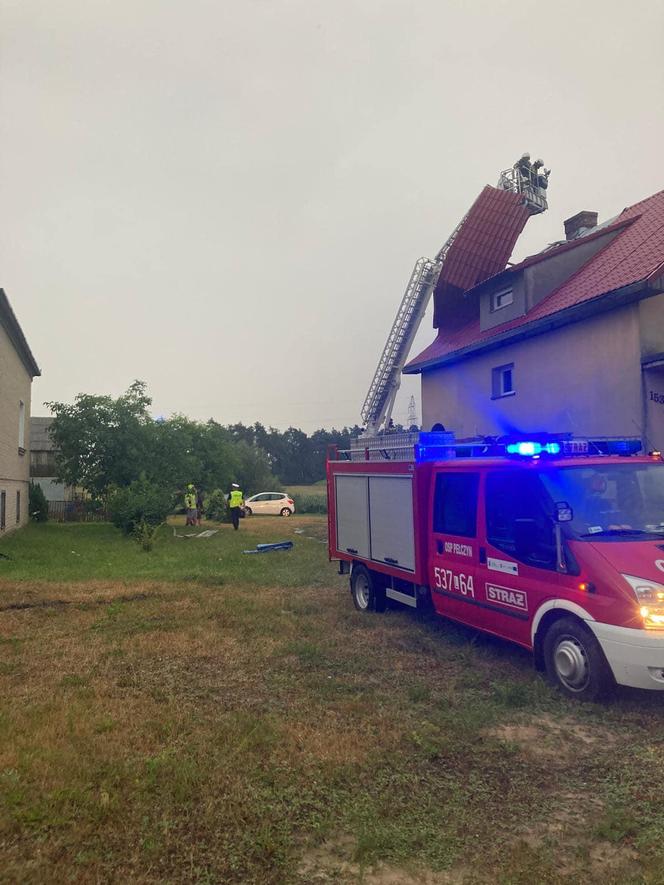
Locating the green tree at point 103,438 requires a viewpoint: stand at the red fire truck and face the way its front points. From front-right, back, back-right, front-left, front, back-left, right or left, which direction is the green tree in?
back

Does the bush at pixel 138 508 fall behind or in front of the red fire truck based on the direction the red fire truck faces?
behind

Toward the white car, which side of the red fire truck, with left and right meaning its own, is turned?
back

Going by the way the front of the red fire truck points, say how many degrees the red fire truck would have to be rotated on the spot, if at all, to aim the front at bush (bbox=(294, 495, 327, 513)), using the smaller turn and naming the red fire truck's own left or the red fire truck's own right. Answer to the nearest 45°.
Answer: approximately 135° to the red fire truck's own left

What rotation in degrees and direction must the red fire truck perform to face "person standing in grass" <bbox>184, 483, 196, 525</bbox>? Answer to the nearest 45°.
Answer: approximately 180°

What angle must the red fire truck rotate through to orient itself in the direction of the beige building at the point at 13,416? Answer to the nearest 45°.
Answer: approximately 180°

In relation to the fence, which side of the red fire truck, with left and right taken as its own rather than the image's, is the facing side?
back

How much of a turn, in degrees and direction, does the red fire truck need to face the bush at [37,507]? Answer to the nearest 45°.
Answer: approximately 180°

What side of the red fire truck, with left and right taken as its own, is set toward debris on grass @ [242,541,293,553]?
back

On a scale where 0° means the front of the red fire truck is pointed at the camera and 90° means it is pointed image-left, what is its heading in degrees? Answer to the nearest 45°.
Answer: approximately 315°
